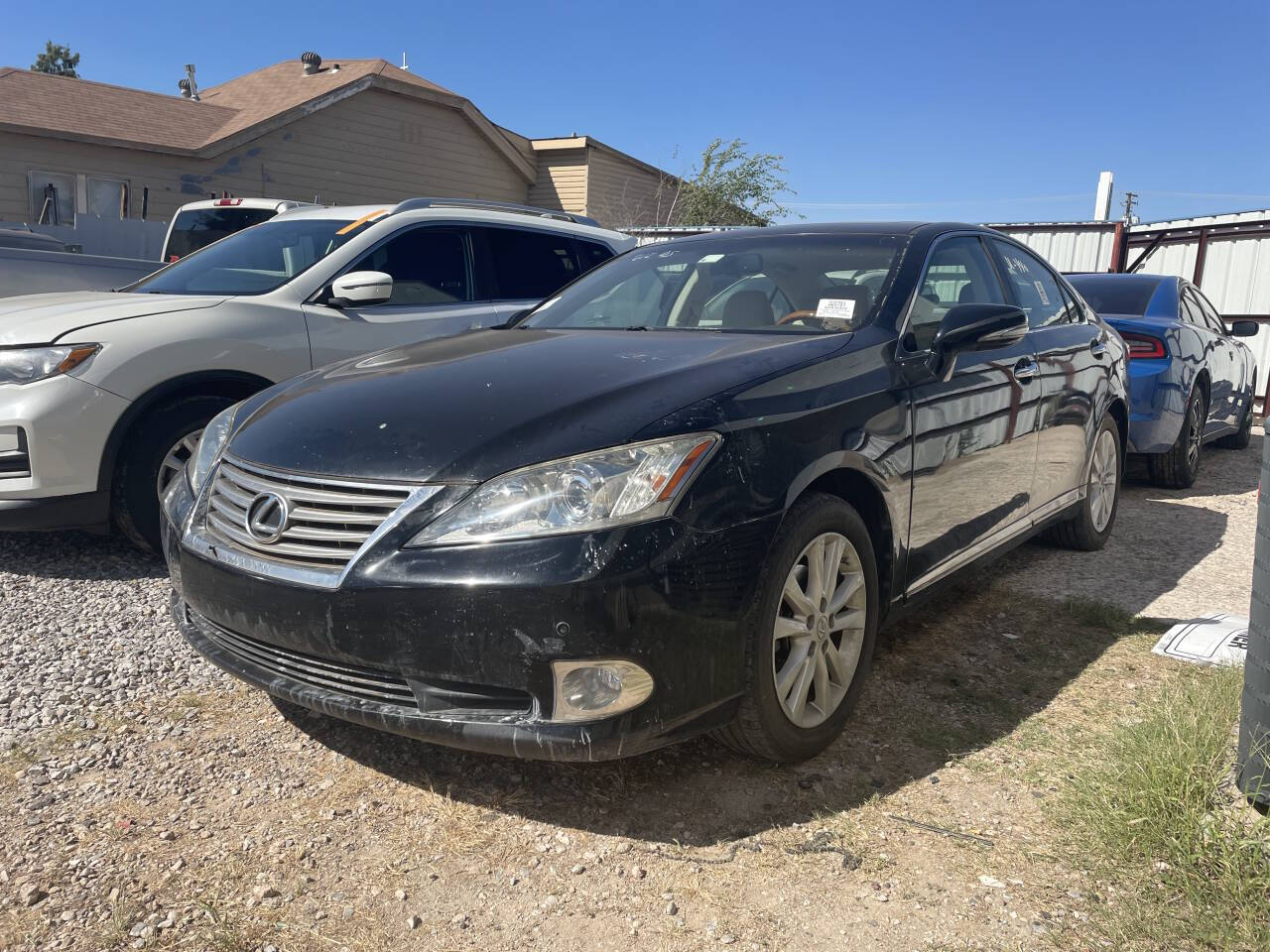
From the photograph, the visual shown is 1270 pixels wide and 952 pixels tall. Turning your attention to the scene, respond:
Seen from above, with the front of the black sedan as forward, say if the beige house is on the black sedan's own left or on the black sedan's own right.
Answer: on the black sedan's own right

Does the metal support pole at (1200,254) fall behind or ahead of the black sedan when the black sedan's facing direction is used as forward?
behind

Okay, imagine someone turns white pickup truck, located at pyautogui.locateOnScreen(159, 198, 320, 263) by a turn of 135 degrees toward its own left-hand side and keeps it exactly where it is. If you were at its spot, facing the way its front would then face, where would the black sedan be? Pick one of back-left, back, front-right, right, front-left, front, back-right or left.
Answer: left

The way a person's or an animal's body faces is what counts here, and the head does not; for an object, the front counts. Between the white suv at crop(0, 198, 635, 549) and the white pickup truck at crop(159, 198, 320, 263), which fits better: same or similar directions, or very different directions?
very different directions

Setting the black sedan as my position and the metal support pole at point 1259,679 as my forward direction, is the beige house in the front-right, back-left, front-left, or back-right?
back-left

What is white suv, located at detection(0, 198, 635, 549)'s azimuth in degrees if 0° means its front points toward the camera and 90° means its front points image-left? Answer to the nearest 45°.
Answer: approximately 45°

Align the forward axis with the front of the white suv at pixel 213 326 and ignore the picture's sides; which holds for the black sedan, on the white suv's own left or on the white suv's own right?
on the white suv's own left

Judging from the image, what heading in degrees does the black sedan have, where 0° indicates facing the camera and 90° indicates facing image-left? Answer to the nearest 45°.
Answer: approximately 45°

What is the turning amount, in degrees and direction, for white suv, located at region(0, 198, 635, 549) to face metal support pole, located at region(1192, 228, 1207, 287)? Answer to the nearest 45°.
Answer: approximately 180°

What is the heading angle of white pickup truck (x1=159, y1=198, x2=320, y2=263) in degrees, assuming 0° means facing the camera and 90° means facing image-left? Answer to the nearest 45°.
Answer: approximately 225°

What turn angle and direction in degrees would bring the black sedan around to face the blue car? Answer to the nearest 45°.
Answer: approximately 180°

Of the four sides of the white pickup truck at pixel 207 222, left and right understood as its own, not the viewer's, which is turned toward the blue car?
right
